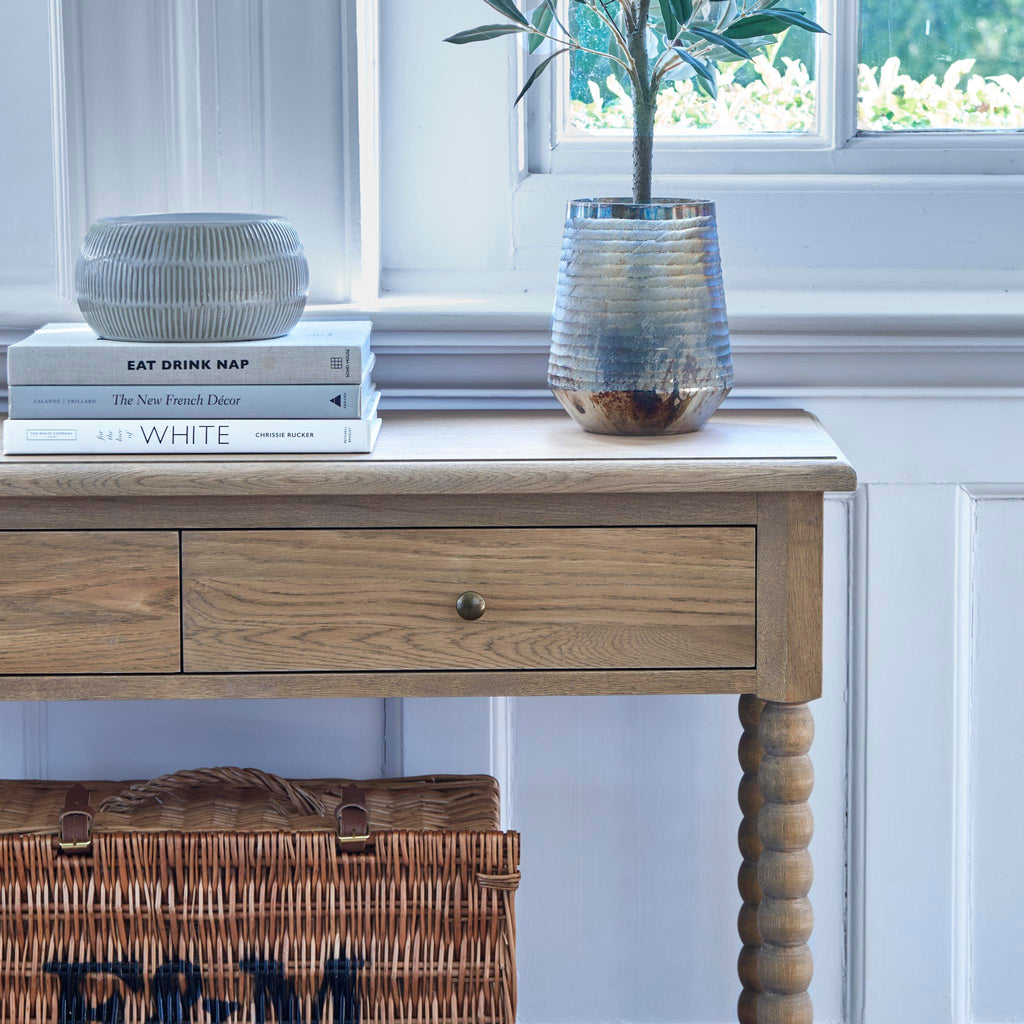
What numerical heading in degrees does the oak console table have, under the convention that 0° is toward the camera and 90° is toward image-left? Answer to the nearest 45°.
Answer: approximately 0°
